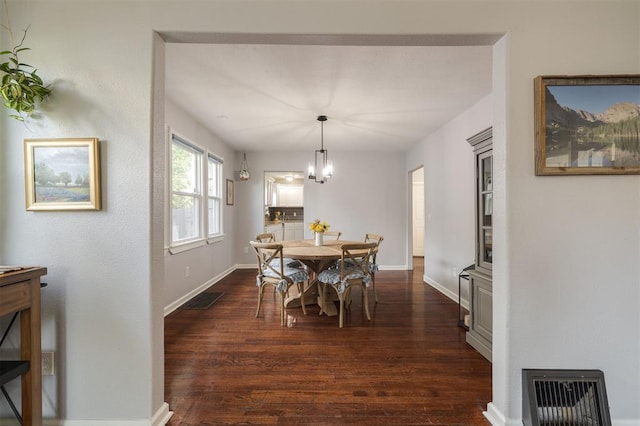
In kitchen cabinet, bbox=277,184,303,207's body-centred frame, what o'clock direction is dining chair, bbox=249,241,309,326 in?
The dining chair is roughly at 12 o'clock from the kitchen cabinet.

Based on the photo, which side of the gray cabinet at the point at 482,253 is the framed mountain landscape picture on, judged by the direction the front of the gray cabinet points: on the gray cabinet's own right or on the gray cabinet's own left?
on the gray cabinet's own left

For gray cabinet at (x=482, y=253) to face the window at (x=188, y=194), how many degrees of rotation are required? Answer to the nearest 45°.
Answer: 0° — it already faces it

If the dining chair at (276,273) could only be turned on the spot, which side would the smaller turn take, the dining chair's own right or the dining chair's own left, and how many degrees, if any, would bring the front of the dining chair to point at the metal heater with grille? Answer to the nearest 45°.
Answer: approximately 90° to the dining chair's own right

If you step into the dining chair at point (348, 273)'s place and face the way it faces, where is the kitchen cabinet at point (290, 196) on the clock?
The kitchen cabinet is roughly at 1 o'clock from the dining chair.

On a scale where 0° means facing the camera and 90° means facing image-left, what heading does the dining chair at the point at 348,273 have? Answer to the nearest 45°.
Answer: approximately 135°

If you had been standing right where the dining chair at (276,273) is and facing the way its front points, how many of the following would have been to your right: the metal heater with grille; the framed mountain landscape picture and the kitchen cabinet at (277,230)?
2

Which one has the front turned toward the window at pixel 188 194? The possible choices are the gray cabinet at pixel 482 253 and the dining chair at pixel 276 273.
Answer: the gray cabinet

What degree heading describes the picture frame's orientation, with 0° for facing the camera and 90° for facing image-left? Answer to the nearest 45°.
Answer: approximately 270°

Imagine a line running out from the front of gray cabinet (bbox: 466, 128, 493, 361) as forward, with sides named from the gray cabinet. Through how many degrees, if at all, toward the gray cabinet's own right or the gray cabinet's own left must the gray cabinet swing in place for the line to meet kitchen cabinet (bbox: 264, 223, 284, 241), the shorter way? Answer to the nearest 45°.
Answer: approximately 45° to the gray cabinet's own right

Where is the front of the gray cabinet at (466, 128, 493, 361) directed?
to the viewer's left

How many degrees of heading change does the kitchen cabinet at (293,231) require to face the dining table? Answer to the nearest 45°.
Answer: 0° — it already faces it
